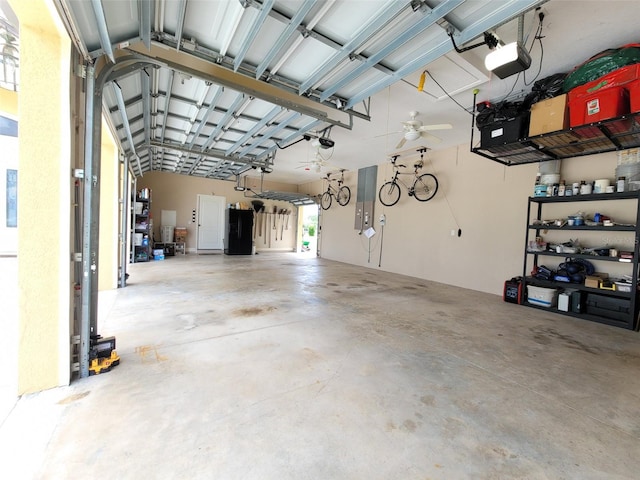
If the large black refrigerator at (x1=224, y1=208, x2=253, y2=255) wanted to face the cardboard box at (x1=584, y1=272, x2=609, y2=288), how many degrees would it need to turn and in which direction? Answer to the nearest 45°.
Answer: approximately 45° to its left

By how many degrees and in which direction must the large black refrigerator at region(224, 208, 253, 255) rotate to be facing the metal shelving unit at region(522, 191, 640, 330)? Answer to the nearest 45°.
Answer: approximately 45° to its left

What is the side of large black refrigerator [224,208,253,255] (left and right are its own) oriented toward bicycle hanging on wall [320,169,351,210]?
left

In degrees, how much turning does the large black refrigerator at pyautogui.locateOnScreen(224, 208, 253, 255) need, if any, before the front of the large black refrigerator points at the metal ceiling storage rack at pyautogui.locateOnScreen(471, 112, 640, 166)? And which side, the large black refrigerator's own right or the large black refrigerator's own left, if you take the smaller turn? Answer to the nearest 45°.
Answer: approximately 45° to the large black refrigerator's own left

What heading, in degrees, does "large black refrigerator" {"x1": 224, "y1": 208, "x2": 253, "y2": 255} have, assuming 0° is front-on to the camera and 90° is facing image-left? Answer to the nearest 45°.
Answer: approximately 0°

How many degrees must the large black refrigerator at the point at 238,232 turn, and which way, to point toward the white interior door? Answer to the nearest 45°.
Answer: approximately 135° to its right

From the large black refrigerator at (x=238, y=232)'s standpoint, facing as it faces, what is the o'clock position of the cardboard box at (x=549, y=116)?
The cardboard box is roughly at 11 o'clock from the large black refrigerator.

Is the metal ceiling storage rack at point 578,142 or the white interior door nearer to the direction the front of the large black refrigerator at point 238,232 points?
the metal ceiling storage rack

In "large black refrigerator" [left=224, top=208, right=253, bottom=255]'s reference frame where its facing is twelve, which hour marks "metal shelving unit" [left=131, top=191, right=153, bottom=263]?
The metal shelving unit is roughly at 2 o'clock from the large black refrigerator.

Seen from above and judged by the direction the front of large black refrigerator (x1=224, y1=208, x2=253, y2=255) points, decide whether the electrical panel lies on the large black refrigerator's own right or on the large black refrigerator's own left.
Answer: on the large black refrigerator's own left

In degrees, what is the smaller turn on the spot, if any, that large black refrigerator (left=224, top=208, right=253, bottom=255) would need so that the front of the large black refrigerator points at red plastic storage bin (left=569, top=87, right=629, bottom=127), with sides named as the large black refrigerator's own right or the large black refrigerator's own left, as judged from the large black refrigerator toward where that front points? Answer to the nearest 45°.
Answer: approximately 45° to the large black refrigerator's own left
